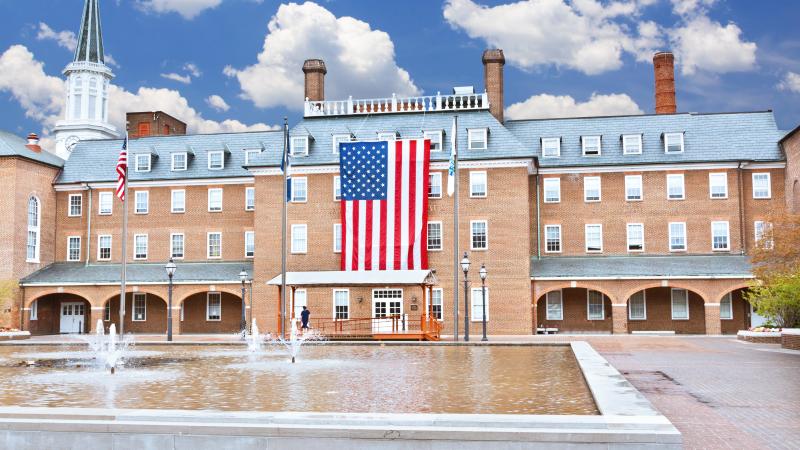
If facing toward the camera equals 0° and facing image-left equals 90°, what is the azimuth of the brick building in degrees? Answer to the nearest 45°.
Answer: approximately 0°
